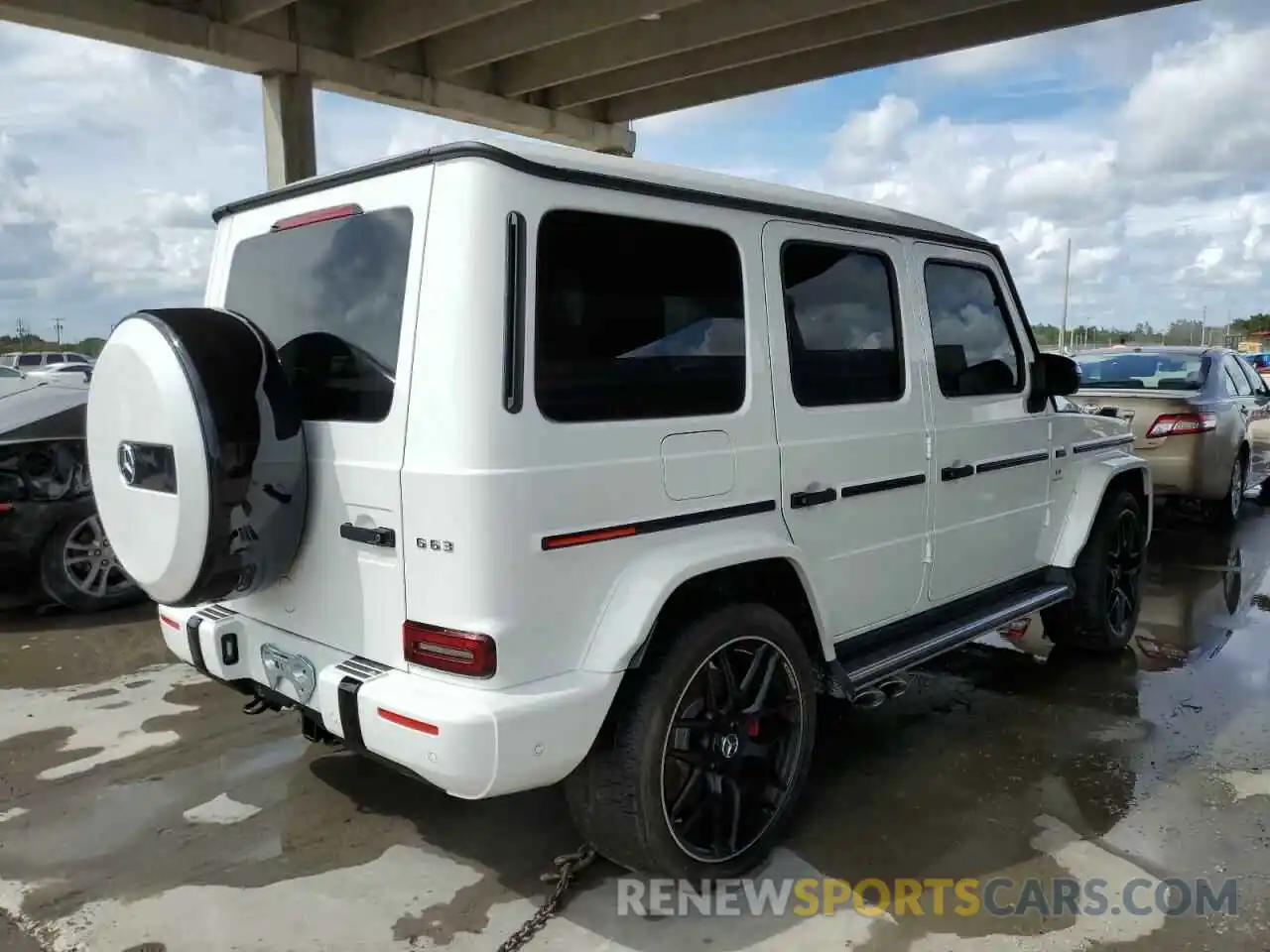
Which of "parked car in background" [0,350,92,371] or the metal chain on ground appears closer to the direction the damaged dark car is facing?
the metal chain on ground

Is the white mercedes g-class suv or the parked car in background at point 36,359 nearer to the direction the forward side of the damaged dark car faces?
the white mercedes g-class suv

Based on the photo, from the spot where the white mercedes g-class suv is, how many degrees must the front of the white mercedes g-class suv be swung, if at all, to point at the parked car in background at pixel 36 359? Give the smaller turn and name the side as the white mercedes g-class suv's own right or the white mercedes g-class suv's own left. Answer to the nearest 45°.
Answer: approximately 90° to the white mercedes g-class suv's own left

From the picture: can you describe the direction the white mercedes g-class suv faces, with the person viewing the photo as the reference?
facing away from the viewer and to the right of the viewer

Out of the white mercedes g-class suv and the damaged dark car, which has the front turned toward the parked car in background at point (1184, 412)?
the white mercedes g-class suv

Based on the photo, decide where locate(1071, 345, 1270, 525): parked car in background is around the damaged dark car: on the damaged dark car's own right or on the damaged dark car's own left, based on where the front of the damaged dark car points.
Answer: on the damaged dark car's own left
